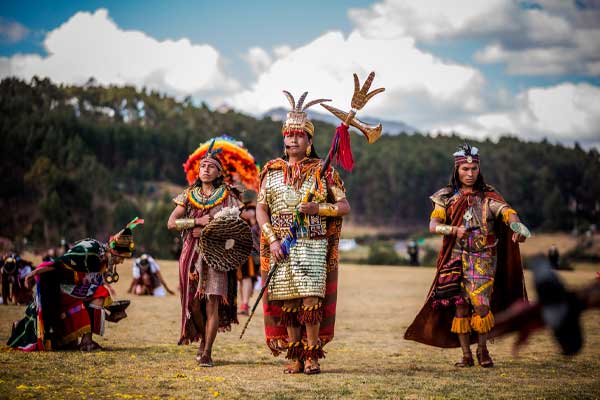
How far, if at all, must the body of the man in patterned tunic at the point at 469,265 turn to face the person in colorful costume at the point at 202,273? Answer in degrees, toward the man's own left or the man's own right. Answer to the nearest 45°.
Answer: approximately 90° to the man's own right

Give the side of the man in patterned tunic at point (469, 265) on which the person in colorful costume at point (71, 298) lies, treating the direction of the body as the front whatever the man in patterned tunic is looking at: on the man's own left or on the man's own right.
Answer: on the man's own right

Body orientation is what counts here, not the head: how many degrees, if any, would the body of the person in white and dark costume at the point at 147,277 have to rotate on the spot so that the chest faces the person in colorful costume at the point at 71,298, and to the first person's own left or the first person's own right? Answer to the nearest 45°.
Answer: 0° — they already face them

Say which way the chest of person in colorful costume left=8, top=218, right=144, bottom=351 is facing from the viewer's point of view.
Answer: to the viewer's right

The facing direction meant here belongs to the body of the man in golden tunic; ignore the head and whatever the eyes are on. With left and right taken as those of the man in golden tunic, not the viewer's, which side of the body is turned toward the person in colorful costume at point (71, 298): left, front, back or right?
right
